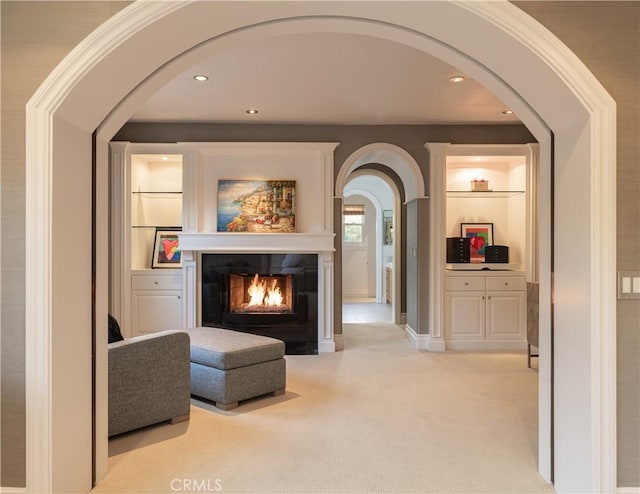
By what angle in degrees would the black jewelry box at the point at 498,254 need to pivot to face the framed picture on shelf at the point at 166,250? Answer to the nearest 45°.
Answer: approximately 90° to its right

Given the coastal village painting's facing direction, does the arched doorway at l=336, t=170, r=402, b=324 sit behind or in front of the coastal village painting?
behind

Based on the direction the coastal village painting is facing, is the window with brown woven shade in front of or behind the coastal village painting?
behind

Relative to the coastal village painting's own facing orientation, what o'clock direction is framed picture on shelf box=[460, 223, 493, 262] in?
The framed picture on shelf is roughly at 9 o'clock from the coastal village painting.

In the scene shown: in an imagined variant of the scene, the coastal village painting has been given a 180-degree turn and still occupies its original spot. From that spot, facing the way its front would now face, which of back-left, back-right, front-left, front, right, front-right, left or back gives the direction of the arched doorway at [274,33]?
back

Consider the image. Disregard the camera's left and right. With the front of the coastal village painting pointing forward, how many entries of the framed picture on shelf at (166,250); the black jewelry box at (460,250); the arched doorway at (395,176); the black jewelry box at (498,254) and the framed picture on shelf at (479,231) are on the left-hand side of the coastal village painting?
4

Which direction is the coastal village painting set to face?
toward the camera

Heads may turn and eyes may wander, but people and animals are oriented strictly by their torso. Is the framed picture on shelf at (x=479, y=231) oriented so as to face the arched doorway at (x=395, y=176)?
no

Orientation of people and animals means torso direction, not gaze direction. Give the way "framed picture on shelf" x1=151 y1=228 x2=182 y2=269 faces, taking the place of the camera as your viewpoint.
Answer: facing the viewer

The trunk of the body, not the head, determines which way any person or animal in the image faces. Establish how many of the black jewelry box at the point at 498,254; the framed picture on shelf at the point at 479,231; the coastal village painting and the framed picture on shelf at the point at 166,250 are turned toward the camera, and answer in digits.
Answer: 4

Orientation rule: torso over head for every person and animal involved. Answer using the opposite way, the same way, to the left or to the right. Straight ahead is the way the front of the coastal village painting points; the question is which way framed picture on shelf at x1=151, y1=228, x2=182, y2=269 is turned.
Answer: the same way

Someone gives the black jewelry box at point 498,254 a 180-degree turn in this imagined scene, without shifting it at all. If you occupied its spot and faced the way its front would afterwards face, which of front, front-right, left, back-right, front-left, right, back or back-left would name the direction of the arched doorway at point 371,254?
front-left

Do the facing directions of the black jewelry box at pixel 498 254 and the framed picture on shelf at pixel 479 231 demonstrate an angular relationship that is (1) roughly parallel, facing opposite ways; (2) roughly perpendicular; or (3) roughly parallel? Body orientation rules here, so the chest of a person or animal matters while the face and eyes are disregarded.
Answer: roughly parallel

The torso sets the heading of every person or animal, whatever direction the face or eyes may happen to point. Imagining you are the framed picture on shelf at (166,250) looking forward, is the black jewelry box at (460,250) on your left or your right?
on your left

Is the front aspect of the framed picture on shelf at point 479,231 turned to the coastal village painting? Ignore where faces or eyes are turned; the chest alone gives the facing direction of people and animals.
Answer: no

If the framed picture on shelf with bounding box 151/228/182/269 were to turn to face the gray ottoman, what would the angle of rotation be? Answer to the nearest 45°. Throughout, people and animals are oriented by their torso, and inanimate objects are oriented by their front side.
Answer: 0° — it already faces it

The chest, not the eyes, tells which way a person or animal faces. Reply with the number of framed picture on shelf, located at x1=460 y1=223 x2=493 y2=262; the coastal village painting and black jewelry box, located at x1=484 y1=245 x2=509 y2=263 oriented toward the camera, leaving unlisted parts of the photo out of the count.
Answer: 3

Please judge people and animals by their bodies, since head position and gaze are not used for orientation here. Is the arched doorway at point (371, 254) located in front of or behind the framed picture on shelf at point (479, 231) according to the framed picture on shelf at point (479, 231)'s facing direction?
behind

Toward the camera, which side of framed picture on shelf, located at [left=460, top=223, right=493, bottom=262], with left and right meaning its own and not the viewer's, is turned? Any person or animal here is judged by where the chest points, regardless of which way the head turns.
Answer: front
